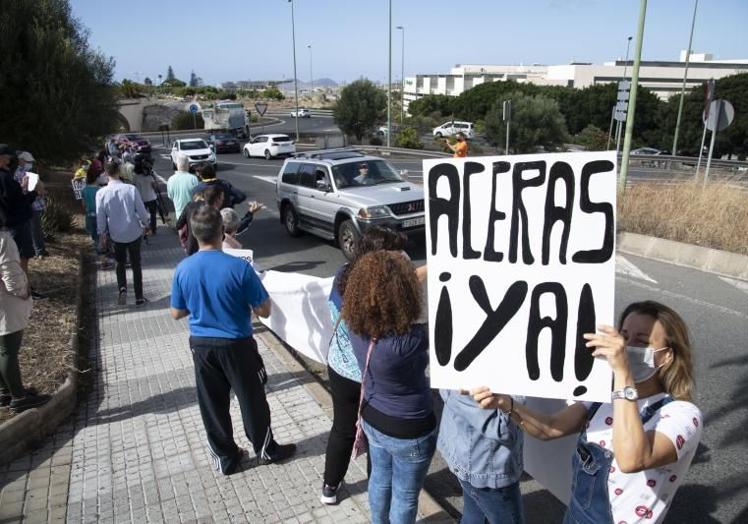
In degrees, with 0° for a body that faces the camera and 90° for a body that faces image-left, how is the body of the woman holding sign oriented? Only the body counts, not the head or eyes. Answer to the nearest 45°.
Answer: approximately 45°

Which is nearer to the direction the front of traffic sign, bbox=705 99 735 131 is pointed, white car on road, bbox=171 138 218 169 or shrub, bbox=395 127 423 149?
the shrub

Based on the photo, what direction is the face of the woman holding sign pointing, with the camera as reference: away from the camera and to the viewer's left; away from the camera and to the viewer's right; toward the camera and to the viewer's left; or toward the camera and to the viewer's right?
toward the camera and to the viewer's left

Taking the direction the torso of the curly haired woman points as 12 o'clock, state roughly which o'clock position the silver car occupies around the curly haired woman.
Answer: The silver car is roughly at 12 o'clock from the curly haired woman.

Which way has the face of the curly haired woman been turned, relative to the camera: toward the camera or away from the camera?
away from the camera

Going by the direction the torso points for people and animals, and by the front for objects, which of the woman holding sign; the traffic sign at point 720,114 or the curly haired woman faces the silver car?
the curly haired woman

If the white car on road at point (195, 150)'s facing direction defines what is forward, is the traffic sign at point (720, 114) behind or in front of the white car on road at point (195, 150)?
in front

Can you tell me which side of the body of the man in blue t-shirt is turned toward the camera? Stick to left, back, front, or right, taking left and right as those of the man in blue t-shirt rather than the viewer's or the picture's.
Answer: back

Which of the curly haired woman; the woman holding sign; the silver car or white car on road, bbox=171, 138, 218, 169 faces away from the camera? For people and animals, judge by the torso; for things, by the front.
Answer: the curly haired woman

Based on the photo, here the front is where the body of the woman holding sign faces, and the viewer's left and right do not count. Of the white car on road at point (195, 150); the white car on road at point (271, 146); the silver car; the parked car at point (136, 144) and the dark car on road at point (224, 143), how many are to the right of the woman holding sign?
5

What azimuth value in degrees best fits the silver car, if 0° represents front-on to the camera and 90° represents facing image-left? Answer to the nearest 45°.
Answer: approximately 315°

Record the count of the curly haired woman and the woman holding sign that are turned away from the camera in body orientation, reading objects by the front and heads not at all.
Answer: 1

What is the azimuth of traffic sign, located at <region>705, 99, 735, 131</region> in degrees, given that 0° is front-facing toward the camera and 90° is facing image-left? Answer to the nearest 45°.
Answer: approximately 180°

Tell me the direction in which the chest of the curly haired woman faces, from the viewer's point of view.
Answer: away from the camera

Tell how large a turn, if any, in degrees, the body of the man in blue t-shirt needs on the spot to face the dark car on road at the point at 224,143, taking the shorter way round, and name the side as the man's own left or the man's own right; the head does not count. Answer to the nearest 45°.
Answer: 0° — they already face it

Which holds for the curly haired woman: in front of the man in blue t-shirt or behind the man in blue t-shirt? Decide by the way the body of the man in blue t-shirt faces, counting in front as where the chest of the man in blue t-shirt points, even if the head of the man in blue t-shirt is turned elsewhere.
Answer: behind
